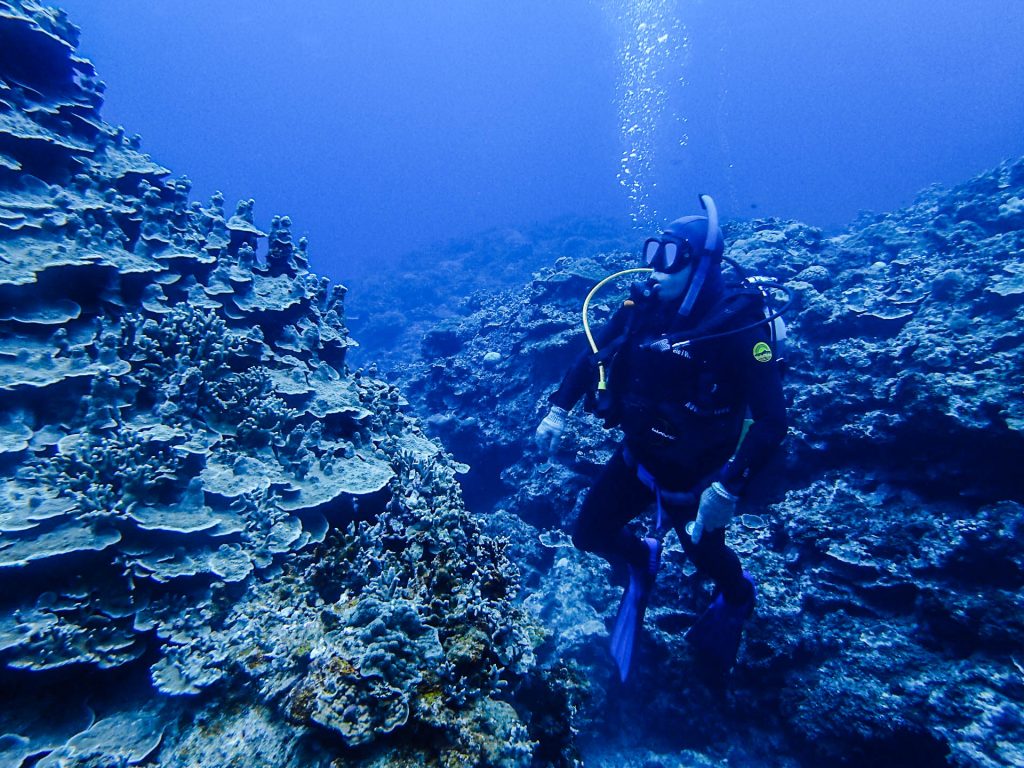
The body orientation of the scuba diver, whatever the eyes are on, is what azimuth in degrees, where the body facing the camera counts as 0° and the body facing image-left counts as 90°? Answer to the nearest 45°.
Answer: approximately 45°

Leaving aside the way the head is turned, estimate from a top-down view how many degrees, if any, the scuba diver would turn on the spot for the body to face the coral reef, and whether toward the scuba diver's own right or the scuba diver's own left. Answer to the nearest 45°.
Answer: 0° — they already face it
